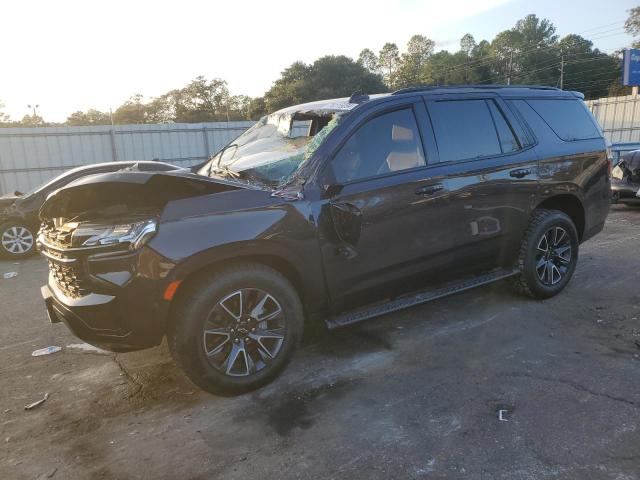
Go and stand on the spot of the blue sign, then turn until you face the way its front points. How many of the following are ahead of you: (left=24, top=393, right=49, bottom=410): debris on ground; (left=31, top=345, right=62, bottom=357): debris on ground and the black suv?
3

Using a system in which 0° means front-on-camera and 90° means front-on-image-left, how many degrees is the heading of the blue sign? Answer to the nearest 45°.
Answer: approximately 0°

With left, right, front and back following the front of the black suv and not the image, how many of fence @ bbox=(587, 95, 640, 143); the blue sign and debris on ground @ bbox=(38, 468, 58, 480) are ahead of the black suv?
1

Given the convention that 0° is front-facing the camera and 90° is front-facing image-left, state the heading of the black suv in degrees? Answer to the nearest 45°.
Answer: approximately 45°

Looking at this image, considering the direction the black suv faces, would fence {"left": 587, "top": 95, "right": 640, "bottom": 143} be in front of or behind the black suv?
behind

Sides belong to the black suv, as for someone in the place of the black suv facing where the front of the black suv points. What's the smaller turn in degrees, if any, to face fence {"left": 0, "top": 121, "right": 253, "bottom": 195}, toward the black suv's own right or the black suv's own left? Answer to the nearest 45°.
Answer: approximately 90° to the black suv's own right

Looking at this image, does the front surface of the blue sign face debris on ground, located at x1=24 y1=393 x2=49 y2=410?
yes

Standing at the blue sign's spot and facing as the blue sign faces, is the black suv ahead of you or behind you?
ahead

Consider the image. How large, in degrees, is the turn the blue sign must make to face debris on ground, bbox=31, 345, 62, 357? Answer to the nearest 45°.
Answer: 0° — it already faces it

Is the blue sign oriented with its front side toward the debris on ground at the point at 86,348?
yes
